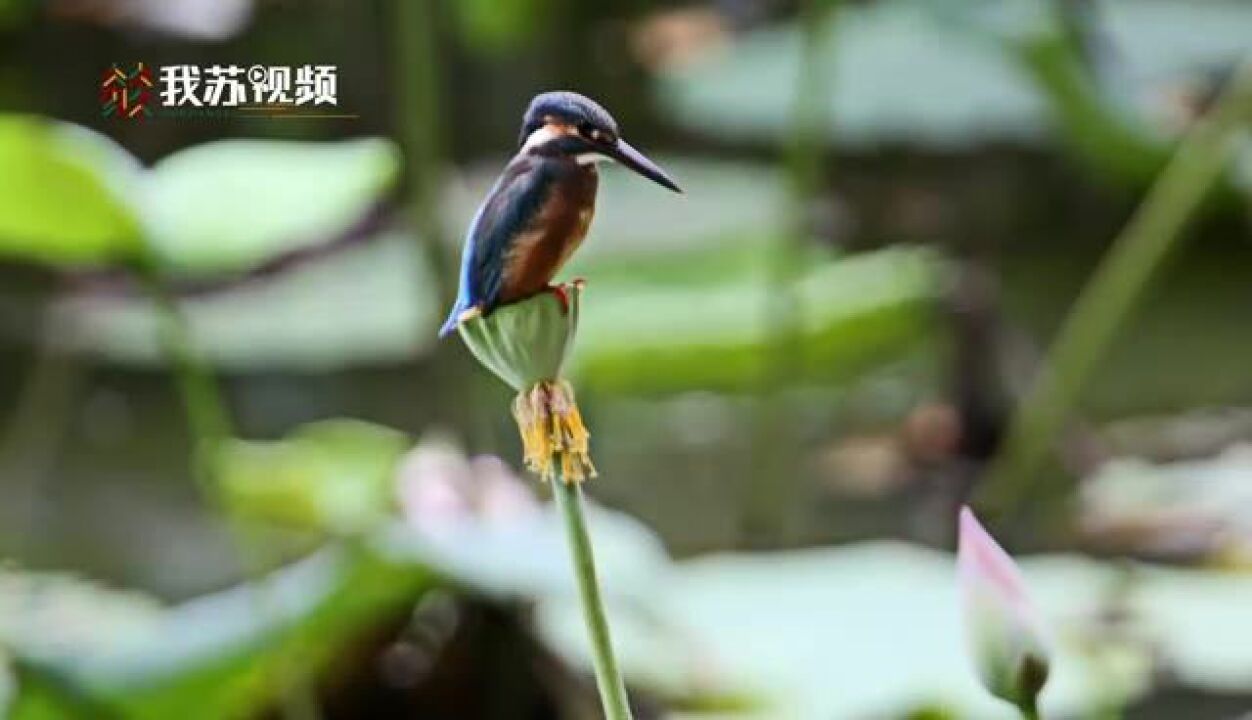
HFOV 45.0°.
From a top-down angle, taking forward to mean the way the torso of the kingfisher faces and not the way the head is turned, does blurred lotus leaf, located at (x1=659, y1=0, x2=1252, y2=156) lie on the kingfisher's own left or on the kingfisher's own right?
on the kingfisher's own left

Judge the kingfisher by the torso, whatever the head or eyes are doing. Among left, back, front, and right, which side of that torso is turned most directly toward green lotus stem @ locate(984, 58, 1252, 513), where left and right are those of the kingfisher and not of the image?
left

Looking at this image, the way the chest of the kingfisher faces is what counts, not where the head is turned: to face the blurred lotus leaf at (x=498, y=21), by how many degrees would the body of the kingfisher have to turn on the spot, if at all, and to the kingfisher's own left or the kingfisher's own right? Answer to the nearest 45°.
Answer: approximately 90° to the kingfisher's own left

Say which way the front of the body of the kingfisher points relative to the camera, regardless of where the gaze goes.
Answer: to the viewer's right

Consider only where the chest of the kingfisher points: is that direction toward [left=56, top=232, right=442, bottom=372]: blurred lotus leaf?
no
